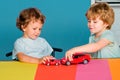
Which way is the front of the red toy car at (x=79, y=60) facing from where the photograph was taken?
facing the viewer and to the left of the viewer
